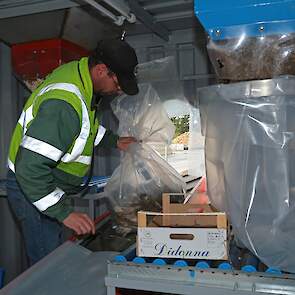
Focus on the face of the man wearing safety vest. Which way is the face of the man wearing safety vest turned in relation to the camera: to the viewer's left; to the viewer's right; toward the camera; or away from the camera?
to the viewer's right

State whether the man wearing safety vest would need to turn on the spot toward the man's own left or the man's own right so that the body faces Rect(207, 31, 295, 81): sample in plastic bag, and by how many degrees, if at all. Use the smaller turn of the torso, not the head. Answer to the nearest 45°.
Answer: approximately 45° to the man's own right

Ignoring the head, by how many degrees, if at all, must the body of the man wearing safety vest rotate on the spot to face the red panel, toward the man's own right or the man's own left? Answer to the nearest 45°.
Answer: approximately 90° to the man's own left

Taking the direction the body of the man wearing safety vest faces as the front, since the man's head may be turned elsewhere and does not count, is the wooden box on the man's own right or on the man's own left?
on the man's own right

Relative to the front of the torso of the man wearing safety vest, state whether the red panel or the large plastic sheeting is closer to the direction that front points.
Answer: the large plastic sheeting

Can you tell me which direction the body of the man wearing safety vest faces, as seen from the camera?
to the viewer's right

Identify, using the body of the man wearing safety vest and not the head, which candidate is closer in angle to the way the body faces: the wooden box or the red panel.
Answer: the wooden box

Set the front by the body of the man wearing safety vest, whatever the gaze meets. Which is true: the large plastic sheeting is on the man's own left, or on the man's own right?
on the man's own right
